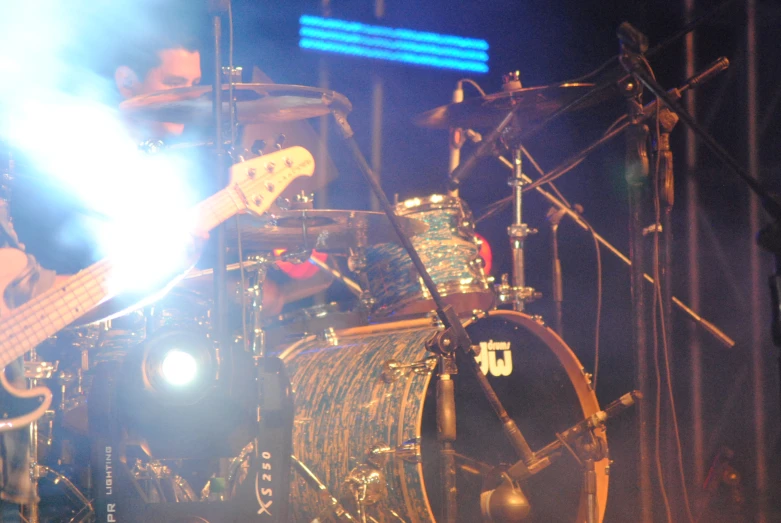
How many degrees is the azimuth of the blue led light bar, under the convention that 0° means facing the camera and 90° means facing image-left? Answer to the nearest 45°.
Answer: approximately 0°

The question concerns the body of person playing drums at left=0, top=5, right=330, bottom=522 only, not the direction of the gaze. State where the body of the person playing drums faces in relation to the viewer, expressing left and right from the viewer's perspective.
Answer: facing the viewer and to the right of the viewer

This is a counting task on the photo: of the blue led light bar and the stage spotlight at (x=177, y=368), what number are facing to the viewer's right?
0

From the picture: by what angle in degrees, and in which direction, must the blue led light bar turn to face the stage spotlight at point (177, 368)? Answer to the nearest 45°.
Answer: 0° — it already faces it

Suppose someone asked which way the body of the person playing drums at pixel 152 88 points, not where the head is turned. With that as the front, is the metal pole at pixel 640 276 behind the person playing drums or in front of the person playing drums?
in front

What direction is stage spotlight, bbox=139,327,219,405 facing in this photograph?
toward the camera

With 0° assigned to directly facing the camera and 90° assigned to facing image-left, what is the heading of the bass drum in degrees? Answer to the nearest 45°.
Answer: approximately 315°

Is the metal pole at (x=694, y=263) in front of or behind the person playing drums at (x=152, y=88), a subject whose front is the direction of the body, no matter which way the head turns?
in front
